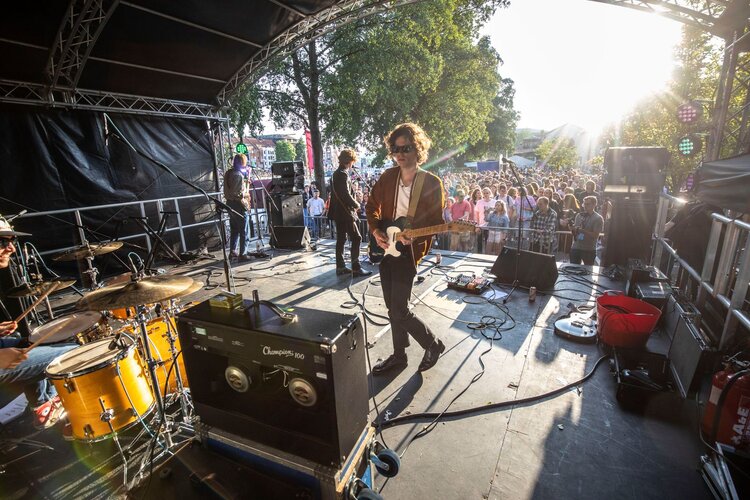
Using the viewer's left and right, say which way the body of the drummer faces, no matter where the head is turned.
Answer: facing to the right of the viewer

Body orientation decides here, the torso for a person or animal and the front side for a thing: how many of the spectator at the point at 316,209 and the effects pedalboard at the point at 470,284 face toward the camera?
2

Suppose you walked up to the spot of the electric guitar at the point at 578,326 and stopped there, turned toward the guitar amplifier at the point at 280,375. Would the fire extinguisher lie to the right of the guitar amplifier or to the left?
left

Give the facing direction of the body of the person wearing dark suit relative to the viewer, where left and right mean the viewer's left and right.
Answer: facing to the right of the viewer

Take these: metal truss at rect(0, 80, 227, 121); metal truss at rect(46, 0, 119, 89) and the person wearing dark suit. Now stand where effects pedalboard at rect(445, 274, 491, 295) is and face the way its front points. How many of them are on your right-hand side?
3

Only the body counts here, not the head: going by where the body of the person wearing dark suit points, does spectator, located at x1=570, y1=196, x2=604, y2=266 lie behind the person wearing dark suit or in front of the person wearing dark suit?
in front

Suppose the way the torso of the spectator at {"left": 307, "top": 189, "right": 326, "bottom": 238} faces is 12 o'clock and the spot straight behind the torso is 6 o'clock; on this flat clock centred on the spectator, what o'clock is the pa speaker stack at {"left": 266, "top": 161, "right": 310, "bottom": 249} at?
The pa speaker stack is roughly at 1 o'clock from the spectator.
